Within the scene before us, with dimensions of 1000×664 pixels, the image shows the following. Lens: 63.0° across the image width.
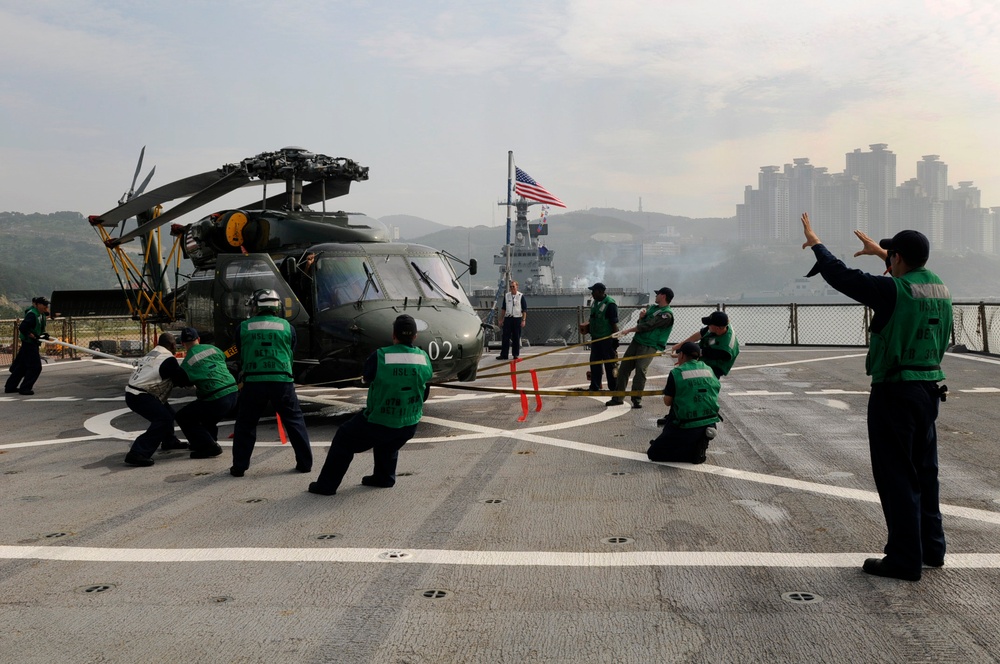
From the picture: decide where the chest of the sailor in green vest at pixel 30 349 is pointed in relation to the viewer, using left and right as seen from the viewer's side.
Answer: facing to the right of the viewer

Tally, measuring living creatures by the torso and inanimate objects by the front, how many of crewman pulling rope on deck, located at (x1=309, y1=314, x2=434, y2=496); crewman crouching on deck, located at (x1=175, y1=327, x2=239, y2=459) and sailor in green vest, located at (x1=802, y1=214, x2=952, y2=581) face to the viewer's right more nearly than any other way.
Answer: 0

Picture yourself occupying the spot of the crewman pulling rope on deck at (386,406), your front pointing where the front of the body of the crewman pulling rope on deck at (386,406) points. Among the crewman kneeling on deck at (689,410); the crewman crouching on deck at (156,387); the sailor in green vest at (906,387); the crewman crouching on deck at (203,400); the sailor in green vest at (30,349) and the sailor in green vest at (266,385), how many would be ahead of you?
4

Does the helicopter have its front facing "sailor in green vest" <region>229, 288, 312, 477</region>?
no

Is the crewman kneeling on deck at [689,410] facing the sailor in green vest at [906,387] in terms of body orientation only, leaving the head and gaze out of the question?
no

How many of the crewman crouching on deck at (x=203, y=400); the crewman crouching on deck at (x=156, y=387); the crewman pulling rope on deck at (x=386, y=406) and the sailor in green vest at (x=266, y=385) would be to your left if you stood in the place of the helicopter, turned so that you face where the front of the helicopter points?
0

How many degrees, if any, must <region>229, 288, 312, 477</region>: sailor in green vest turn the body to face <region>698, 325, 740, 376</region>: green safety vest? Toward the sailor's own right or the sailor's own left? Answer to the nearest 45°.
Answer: approximately 90° to the sailor's own right

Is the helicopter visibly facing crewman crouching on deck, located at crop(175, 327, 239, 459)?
no

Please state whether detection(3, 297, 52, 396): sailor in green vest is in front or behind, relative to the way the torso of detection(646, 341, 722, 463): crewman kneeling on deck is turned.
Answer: in front

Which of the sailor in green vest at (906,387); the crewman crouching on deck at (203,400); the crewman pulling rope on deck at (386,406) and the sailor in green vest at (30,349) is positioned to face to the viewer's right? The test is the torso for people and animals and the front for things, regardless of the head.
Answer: the sailor in green vest at (30,349)

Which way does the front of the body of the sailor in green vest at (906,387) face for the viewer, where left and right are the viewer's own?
facing away from the viewer and to the left of the viewer

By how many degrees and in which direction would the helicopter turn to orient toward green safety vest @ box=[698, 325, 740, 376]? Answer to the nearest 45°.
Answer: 0° — it already faces it

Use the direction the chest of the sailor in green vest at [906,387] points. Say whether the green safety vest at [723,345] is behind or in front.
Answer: in front

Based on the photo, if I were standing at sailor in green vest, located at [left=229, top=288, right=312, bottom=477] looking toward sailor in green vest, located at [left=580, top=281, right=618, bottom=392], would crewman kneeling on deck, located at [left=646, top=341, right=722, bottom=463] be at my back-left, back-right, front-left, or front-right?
front-right

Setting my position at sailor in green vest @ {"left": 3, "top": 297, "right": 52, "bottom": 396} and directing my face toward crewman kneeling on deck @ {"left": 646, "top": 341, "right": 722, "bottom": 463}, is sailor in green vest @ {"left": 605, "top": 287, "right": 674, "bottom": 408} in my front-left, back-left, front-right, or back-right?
front-left

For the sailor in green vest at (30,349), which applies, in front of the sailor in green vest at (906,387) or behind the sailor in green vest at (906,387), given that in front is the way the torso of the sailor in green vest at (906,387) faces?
in front

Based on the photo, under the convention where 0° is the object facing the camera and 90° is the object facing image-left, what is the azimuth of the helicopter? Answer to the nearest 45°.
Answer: approximately 315°

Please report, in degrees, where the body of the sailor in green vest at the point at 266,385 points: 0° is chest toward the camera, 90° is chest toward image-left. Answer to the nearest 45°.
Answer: approximately 180°

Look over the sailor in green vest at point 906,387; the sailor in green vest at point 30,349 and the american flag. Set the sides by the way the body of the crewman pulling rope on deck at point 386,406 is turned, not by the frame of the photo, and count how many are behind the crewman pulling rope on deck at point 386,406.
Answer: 1
